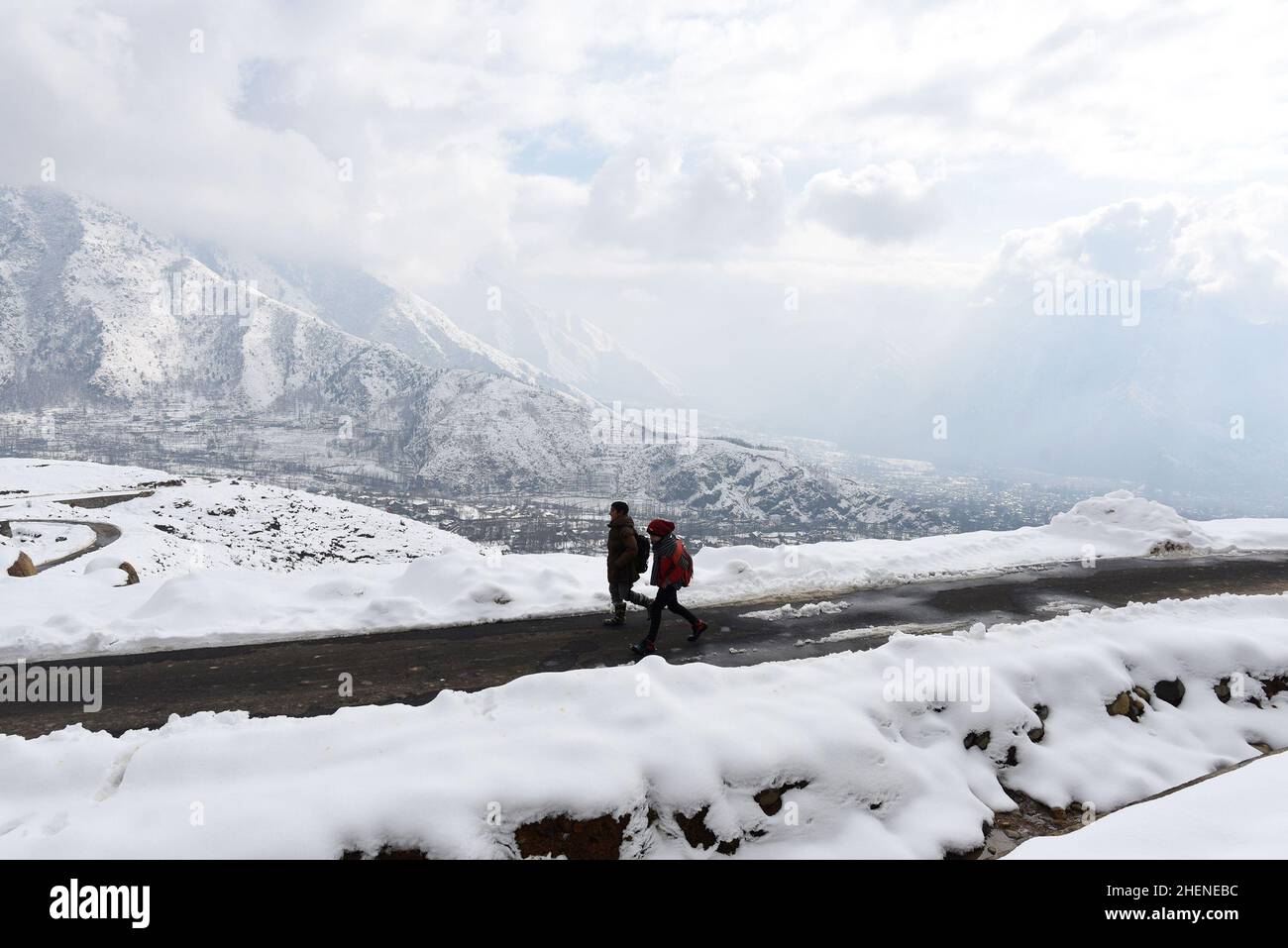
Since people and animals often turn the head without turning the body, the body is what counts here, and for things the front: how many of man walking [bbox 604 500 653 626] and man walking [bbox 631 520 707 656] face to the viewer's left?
2

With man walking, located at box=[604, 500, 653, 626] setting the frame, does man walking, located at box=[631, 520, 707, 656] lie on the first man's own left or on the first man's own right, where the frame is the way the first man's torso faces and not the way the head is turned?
on the first man's own left

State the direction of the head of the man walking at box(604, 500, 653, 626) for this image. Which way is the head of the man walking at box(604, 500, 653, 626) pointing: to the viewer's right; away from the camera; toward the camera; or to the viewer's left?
to the viewer's left

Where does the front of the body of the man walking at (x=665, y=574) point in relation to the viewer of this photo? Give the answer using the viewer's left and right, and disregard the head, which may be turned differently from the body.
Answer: facing to the left of the viewer

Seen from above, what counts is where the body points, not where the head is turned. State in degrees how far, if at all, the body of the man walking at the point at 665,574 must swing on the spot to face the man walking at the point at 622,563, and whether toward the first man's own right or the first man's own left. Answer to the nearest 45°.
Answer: approximately 45° to the first man's own right

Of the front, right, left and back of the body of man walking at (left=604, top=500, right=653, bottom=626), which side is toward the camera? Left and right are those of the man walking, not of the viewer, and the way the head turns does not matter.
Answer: left
